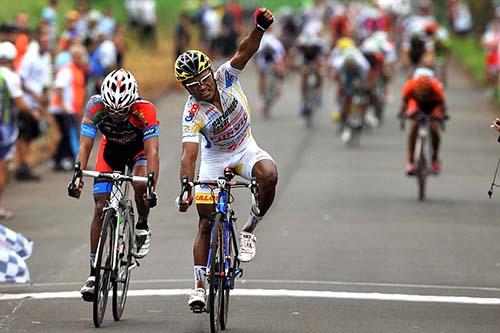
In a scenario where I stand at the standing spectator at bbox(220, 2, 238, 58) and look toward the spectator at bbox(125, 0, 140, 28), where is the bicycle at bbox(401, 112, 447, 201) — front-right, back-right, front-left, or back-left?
back-left

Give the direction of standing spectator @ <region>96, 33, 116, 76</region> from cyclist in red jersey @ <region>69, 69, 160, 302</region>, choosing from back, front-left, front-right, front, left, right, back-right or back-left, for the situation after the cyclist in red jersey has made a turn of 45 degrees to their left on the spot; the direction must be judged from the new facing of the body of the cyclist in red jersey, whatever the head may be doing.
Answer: back-left

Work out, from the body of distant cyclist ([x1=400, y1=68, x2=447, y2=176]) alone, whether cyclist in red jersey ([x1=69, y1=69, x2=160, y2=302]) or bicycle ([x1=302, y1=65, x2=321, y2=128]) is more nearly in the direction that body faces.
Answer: the cyclist in red jersey

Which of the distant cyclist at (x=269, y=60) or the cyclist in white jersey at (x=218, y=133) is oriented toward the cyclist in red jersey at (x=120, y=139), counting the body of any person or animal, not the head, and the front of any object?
the distant cyclist

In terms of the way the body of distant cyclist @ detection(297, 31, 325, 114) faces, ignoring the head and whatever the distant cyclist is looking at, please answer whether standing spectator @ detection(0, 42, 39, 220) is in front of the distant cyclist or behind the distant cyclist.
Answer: in front

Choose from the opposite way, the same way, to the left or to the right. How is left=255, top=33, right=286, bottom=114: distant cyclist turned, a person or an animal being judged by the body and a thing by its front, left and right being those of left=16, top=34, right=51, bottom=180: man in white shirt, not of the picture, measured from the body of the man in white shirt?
to the right

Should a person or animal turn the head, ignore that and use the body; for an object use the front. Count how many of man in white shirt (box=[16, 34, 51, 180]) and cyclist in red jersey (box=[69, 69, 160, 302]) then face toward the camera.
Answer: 1
